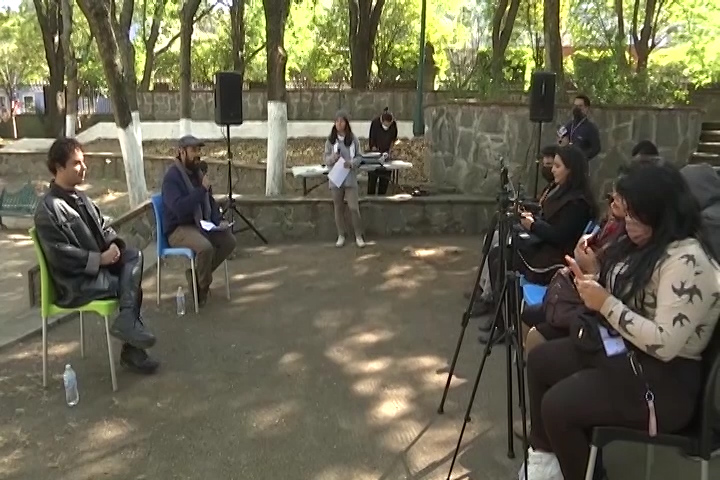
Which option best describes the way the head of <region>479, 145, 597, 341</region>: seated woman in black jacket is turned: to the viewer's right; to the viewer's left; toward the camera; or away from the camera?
to the viewer's left

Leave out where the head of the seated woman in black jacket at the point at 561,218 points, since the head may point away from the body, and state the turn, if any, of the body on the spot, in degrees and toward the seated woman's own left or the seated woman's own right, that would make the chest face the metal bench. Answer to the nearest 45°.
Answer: approximately 45° to the seated woman's own right

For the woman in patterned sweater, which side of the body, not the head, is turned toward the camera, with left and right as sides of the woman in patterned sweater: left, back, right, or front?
left

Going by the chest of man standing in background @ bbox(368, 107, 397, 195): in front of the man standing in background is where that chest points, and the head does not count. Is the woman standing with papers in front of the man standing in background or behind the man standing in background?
in front

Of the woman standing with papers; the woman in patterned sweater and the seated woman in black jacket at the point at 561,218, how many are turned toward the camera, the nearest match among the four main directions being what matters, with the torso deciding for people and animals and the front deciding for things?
1

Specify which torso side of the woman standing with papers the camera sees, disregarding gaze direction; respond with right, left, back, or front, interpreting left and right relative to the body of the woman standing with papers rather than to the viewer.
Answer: front

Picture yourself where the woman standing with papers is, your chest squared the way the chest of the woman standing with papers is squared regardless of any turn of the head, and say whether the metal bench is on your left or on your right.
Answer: on your right

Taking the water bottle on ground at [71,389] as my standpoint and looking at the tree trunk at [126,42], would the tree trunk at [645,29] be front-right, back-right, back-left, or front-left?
front-right

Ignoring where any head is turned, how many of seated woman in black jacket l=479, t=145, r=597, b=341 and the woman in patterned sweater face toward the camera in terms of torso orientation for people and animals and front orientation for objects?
0

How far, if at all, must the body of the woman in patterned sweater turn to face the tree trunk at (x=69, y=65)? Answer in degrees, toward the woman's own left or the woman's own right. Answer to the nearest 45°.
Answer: approximately 45° to the woman's own right

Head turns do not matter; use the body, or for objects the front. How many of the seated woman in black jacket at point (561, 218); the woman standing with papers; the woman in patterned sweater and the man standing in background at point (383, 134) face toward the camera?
2

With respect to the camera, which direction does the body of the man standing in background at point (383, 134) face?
toward the camera

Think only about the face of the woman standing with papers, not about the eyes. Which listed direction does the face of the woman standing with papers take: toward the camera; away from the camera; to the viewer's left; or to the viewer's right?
toward the camera

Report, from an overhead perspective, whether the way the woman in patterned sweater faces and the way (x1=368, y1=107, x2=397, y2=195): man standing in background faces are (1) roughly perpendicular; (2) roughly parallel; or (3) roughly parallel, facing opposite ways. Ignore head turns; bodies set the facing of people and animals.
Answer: roughly perpendicular

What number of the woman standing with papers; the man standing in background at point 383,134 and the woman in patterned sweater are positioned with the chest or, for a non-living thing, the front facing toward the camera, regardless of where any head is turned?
2

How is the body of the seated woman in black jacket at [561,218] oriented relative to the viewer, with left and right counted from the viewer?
facing to the left of the viewer

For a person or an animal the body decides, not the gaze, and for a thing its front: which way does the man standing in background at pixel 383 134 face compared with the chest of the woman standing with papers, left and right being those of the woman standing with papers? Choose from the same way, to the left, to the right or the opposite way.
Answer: the same way

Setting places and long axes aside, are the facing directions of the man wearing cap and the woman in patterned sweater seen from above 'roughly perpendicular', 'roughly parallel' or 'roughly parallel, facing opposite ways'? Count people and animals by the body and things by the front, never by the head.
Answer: roughly parallel, facing opposite ways
